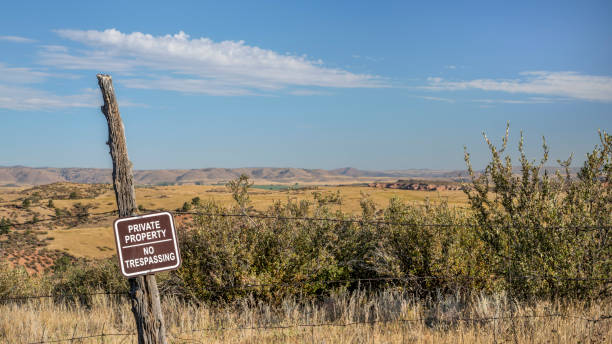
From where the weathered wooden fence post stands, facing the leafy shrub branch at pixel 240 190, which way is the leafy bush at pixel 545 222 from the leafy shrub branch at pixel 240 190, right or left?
right

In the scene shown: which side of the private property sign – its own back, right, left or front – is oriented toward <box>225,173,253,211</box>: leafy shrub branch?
back

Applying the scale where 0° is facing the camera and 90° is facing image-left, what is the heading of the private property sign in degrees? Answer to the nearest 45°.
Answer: approximately 0°

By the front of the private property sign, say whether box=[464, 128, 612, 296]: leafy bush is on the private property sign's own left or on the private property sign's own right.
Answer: on the private property sign's own left
